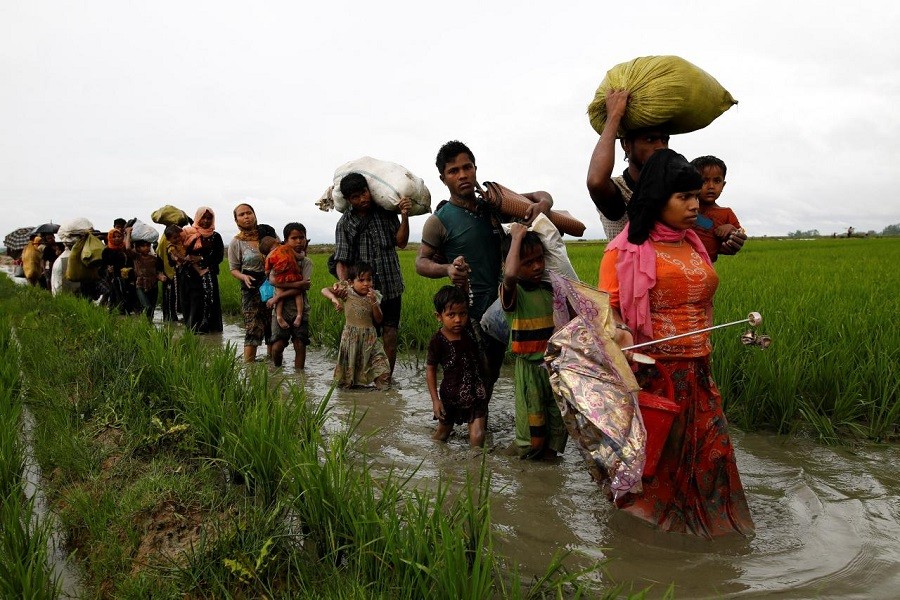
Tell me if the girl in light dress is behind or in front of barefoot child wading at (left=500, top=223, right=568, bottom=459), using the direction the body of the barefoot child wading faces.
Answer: behind

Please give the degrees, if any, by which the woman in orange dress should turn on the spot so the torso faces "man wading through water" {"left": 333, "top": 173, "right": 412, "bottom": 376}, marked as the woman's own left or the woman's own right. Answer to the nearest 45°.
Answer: approximately 180°

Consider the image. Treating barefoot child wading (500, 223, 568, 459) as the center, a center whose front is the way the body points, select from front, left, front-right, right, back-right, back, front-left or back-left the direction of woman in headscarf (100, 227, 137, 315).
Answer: back

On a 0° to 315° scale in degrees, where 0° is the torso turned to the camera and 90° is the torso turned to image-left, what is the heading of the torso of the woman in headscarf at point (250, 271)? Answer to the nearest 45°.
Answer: approximately 315°

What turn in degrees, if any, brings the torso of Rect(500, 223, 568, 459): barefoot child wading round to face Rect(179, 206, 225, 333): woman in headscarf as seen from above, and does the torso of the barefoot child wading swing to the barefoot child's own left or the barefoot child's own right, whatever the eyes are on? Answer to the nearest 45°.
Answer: approximately 180°

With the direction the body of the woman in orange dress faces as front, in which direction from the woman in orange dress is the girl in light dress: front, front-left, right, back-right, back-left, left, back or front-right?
back

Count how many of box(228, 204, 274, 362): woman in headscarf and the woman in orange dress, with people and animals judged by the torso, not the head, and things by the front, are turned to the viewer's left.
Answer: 0

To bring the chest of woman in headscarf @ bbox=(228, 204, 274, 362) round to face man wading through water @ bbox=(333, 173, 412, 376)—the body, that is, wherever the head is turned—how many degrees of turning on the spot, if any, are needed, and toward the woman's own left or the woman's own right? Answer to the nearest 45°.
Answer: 0° — they already face them

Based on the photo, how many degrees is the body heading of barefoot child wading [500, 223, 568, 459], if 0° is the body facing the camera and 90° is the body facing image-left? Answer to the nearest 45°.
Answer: approximately 315°
